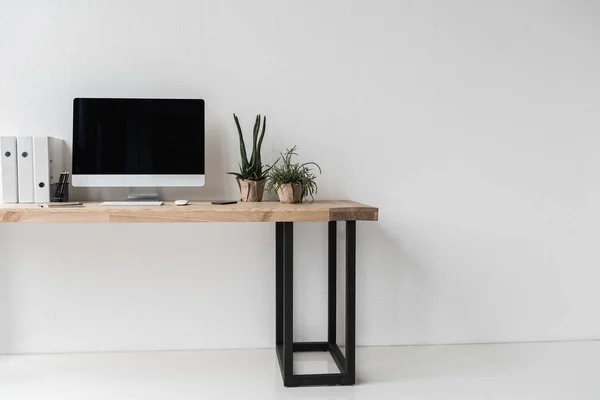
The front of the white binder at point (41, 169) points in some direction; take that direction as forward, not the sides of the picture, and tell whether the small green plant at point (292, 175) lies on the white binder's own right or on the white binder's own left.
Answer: on the white binder's own left

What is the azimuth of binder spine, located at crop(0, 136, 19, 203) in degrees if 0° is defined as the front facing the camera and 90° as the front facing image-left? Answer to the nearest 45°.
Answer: approximately 0°

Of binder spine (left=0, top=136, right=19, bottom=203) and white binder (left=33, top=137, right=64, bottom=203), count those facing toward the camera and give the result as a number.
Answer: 2
